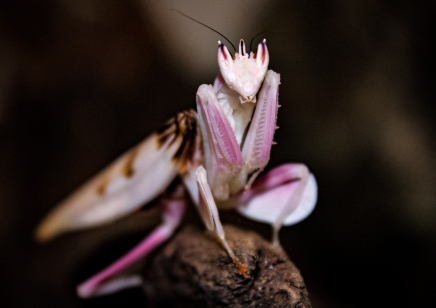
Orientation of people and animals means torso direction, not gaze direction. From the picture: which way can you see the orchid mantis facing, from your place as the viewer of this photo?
facing the viewer and to the right of the viewer
